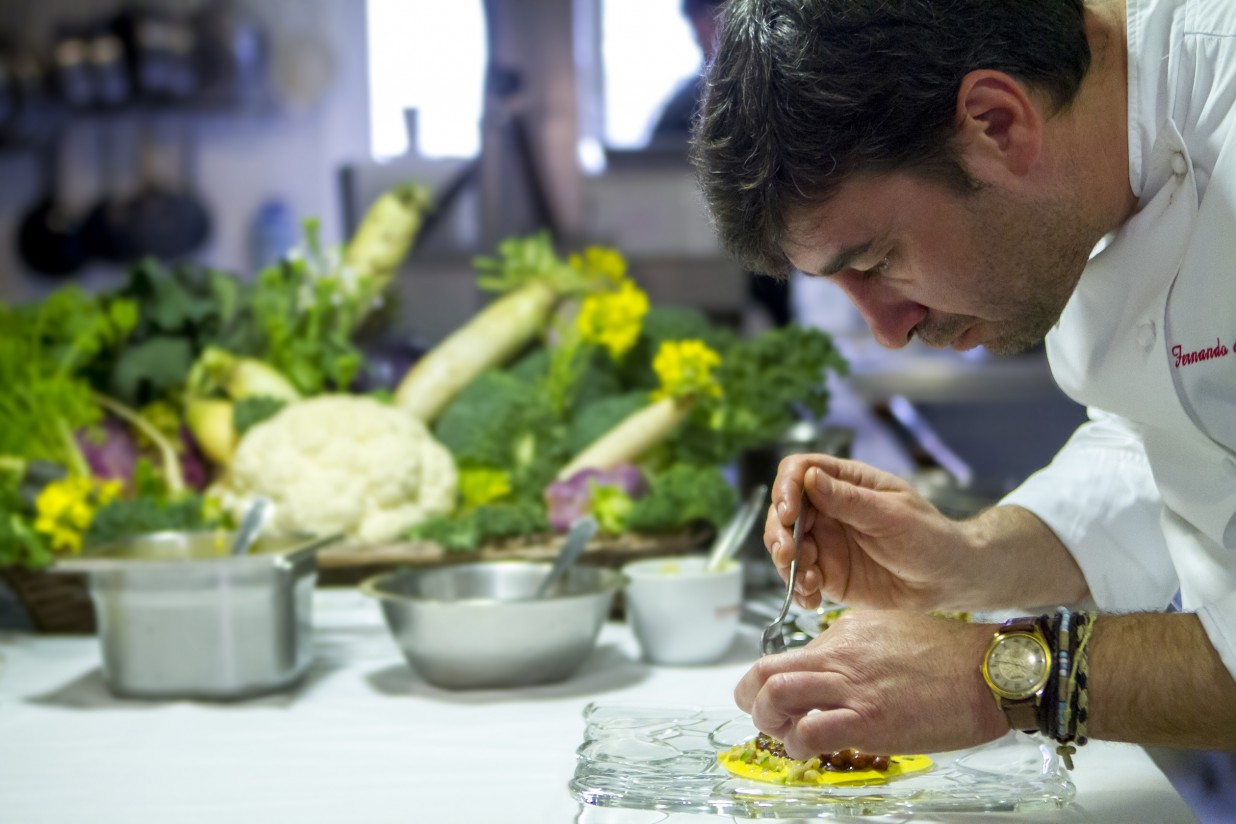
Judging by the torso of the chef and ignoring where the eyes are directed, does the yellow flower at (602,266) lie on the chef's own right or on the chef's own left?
on the chef's own right

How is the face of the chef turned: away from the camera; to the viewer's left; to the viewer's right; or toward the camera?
to the viewer's left

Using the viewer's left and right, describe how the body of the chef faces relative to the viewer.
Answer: facing to the left of the viewer

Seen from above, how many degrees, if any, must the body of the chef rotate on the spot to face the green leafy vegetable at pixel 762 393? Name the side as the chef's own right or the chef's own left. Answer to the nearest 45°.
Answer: approximately 90° to the chef's own right

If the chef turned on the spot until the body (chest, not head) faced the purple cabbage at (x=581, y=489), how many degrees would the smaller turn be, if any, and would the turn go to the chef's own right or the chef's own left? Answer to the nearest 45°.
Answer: approximately 45° to the chef's own right

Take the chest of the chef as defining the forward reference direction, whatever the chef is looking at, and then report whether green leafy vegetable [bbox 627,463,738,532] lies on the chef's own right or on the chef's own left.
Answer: on the chef's own right

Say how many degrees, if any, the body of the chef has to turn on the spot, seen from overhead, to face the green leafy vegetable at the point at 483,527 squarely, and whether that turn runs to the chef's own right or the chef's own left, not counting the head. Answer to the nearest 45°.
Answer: approximately 45° to the chef's own right
